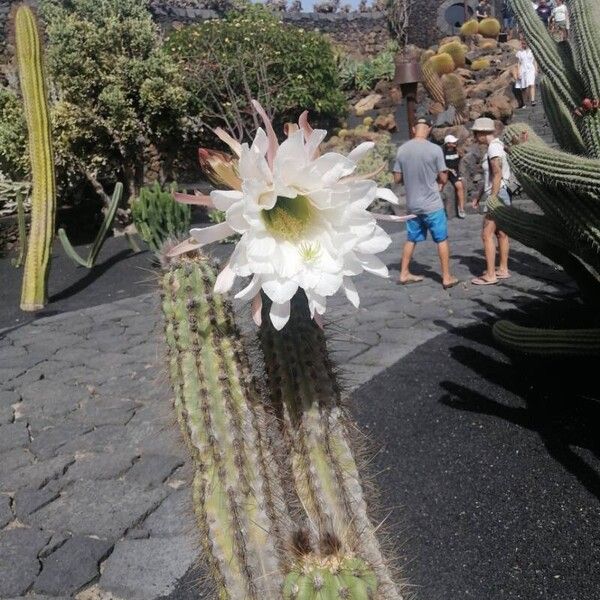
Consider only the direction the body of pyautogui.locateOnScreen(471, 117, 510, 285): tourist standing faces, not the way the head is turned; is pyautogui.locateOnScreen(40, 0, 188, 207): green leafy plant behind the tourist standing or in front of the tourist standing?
in front

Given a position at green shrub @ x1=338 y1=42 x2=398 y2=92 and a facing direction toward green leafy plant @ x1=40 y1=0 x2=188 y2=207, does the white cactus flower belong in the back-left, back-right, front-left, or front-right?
front-left

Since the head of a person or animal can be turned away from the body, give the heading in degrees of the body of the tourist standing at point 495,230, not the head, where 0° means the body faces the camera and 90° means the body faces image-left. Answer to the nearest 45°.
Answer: approximately 90°

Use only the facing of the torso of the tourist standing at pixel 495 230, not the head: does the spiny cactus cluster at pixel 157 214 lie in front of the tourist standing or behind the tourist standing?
in front

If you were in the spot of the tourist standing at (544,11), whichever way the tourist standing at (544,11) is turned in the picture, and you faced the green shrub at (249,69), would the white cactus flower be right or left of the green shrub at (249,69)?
left

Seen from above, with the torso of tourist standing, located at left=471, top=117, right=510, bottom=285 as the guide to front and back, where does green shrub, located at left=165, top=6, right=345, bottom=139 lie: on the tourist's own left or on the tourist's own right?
on the tourist's own right

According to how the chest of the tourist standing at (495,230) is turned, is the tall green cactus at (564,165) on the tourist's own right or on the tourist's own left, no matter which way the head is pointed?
on the tourist's own left

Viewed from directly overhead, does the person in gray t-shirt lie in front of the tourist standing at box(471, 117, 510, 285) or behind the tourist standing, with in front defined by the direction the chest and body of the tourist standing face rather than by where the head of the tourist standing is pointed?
in front

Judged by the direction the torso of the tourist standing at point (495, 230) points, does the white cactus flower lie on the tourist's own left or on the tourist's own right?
on the tourist's own left

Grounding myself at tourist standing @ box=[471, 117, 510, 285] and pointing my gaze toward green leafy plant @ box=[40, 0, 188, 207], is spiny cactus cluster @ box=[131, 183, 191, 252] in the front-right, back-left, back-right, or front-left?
front-left

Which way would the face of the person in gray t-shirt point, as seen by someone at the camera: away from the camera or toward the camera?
away from the camera

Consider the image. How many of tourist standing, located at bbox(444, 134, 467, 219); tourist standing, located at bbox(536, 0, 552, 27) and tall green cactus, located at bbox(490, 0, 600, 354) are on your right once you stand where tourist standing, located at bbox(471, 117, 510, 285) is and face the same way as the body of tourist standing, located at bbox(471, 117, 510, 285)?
2

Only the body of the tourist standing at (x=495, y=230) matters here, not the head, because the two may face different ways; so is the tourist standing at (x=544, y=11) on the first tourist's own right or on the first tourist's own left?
on the first tourist's own right
